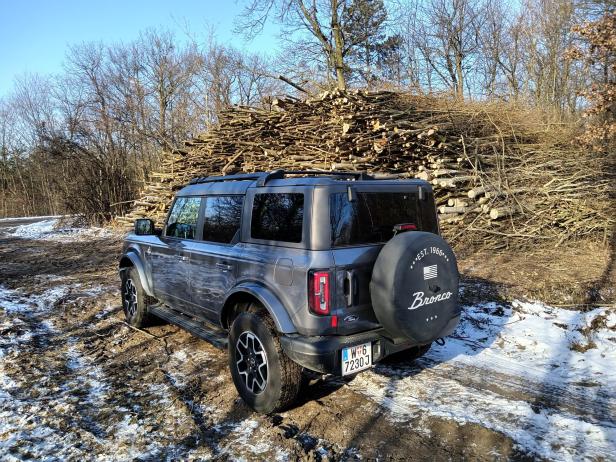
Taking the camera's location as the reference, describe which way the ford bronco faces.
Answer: facing away from the viewer and to the left of the viewer
